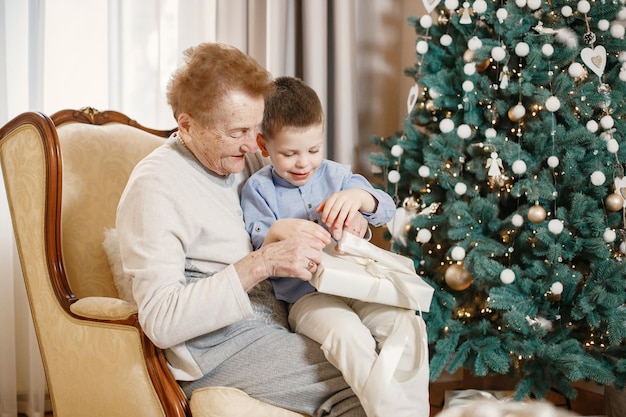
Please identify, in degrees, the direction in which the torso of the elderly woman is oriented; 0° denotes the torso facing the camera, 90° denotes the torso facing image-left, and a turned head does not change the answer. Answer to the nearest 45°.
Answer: approximately 315°

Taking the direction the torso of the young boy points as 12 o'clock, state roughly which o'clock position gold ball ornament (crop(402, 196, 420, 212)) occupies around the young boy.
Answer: The gold ball ornament is roughly at 8 o'clock from the young boy.

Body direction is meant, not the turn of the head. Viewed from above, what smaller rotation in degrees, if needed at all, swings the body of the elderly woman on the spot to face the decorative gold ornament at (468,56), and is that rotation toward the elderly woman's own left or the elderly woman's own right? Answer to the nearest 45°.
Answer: approximately 90° to the elderly woman's own left

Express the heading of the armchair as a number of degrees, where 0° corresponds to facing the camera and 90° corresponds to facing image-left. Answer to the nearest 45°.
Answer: approximately 315°

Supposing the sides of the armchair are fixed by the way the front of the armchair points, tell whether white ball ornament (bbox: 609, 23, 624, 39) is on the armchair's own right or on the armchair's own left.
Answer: on the armchair's own left

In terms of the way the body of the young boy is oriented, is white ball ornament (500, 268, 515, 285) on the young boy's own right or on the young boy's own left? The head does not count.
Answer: on the young boy's own left
